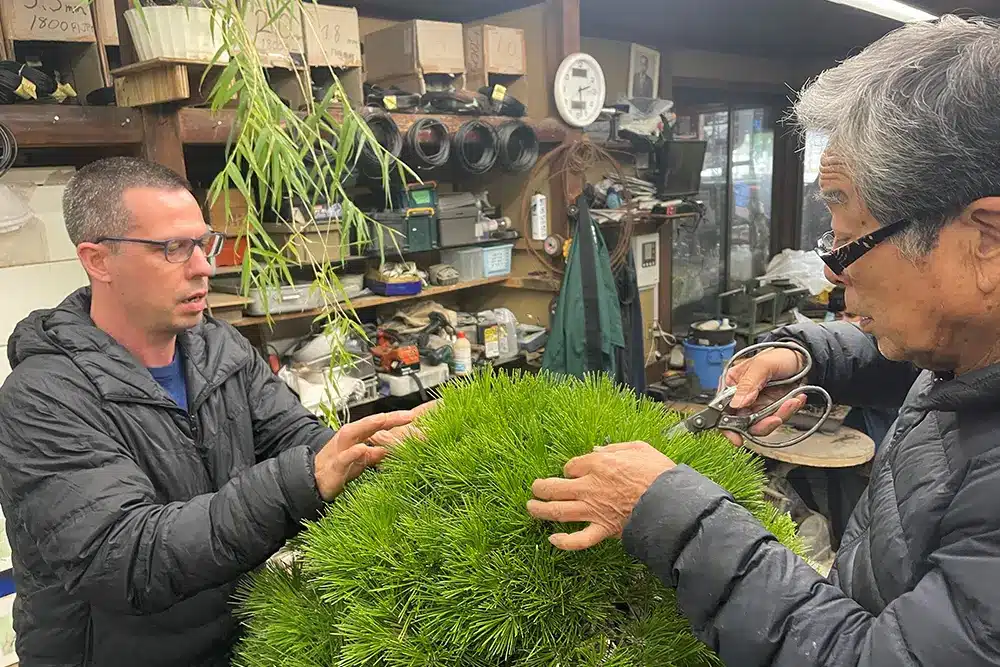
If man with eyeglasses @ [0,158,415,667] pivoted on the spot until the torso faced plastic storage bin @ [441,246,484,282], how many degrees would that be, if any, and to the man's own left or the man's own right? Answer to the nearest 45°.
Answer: approximately 90° to the man's own left

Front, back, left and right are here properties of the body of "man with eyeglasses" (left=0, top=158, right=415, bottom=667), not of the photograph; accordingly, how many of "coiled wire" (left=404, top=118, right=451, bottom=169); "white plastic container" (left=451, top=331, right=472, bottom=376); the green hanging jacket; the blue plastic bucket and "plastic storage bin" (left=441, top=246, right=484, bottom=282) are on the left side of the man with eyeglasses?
5

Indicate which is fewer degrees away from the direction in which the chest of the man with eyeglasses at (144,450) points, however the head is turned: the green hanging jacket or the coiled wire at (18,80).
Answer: the green hanging jacket

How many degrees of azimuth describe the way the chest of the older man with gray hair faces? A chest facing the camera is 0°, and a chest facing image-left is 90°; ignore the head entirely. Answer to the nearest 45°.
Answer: approximately 90°

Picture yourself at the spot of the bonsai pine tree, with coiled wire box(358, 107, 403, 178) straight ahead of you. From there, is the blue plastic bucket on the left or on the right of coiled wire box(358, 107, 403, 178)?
right

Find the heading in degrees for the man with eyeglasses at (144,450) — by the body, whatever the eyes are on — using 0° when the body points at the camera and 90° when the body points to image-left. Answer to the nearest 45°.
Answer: approximately 315°

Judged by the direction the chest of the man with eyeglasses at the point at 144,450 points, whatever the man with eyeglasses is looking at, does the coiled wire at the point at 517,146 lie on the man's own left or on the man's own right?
on the man's own left

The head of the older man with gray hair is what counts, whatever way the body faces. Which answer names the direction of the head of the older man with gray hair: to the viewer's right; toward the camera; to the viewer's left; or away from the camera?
to the viewer's left

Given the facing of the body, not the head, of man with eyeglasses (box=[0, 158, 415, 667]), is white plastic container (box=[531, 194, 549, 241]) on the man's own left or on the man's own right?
on the man's own left

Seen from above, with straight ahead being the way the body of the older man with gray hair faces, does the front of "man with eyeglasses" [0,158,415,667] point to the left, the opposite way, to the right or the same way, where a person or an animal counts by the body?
the opposite way

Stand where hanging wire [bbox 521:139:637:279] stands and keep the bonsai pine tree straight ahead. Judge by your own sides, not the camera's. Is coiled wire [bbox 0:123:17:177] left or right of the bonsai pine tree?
right

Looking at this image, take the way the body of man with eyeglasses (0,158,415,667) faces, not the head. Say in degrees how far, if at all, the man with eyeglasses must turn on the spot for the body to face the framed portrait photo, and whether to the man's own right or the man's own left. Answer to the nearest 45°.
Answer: approximately 90° to the man's own left

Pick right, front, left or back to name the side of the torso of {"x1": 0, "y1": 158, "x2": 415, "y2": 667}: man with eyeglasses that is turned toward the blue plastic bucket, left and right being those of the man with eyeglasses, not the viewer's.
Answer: left

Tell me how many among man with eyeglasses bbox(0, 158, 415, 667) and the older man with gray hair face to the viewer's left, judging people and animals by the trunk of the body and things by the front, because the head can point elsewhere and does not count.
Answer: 1

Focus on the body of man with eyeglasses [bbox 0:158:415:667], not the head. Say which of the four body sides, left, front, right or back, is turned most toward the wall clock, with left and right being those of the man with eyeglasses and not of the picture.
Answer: left

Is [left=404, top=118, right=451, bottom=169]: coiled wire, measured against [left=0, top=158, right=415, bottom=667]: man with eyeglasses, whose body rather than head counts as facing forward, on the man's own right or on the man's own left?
on the man's own left
